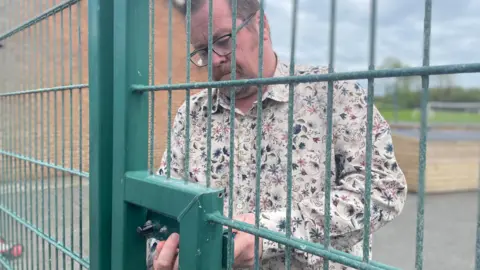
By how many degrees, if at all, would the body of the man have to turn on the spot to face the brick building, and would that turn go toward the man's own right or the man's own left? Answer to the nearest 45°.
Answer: approximately 90° to the man's own right

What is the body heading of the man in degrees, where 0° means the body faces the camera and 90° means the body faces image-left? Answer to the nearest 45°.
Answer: approximately 45°
